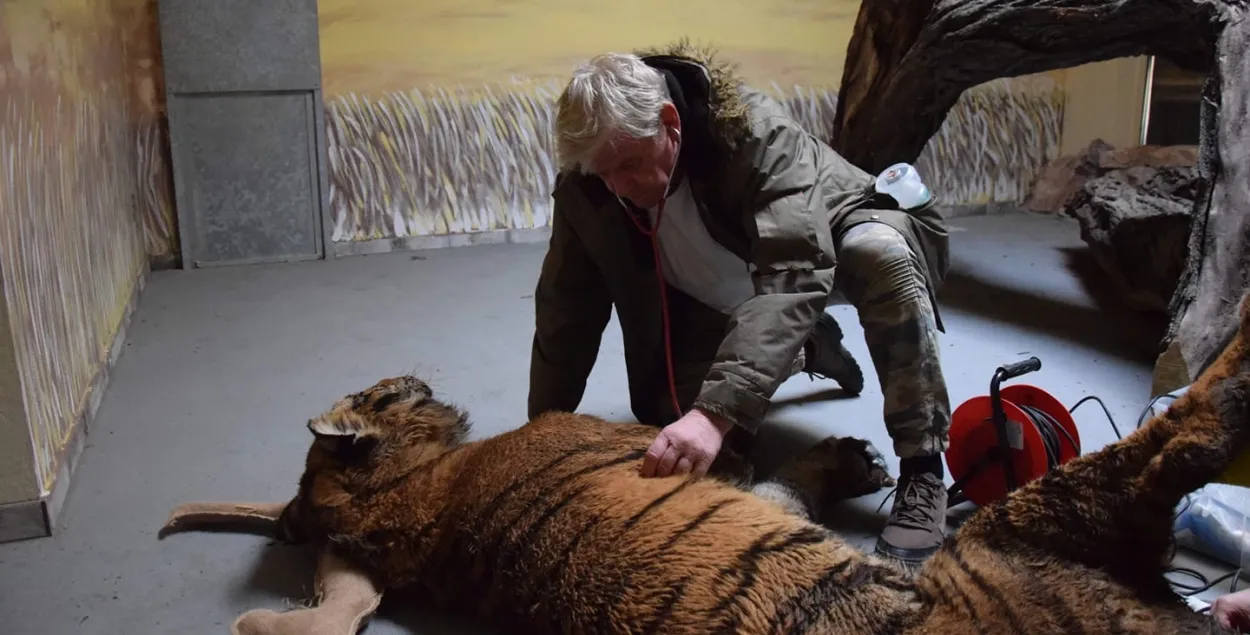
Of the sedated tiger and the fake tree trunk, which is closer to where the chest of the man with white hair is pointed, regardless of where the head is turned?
the sedated tiger

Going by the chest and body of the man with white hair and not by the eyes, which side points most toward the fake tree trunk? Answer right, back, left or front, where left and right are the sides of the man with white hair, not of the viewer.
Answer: back

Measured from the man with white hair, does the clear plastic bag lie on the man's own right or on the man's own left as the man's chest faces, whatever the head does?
on the man's own left

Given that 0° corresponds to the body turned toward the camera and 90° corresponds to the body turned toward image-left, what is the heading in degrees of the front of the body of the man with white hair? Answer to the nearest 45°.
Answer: approximately 45°

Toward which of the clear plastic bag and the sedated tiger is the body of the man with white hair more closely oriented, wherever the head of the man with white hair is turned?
the sedated tiger

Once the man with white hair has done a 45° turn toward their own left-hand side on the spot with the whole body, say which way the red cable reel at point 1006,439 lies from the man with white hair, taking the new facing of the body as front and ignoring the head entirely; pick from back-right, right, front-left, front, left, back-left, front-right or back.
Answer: left

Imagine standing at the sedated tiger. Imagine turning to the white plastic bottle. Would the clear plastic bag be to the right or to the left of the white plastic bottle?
right
